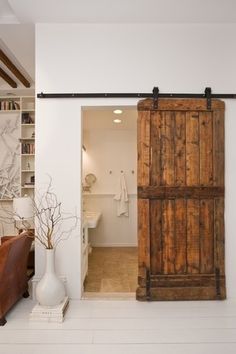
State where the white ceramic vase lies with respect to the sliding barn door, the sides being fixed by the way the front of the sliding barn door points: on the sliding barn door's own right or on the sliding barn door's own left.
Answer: on the sliding barn door's own right

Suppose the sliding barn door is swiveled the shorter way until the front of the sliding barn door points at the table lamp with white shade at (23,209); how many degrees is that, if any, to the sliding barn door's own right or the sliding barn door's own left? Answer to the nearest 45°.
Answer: approximately 90° to the sliding barn door's own right

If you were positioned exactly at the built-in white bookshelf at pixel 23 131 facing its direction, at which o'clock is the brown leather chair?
The brown leather chair is roughly at 12 o'clock from the built-in white bookshelf.

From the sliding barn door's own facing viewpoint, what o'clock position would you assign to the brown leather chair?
The brown leather chair is roughly at 2 o'clock from the sliding barn door.

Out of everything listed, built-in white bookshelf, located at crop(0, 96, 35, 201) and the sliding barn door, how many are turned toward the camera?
2

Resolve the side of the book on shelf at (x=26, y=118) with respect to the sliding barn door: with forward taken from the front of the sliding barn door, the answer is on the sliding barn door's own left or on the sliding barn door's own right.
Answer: on the sliding barn door's own right

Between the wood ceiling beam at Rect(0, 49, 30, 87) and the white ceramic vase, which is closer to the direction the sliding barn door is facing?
the white ceramic vase

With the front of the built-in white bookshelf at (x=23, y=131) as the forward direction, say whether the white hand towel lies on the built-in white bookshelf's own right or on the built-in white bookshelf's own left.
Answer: on the built-in white bookshelf's own left

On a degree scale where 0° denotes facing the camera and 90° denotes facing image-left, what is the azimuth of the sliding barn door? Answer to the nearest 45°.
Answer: approximately 0°
